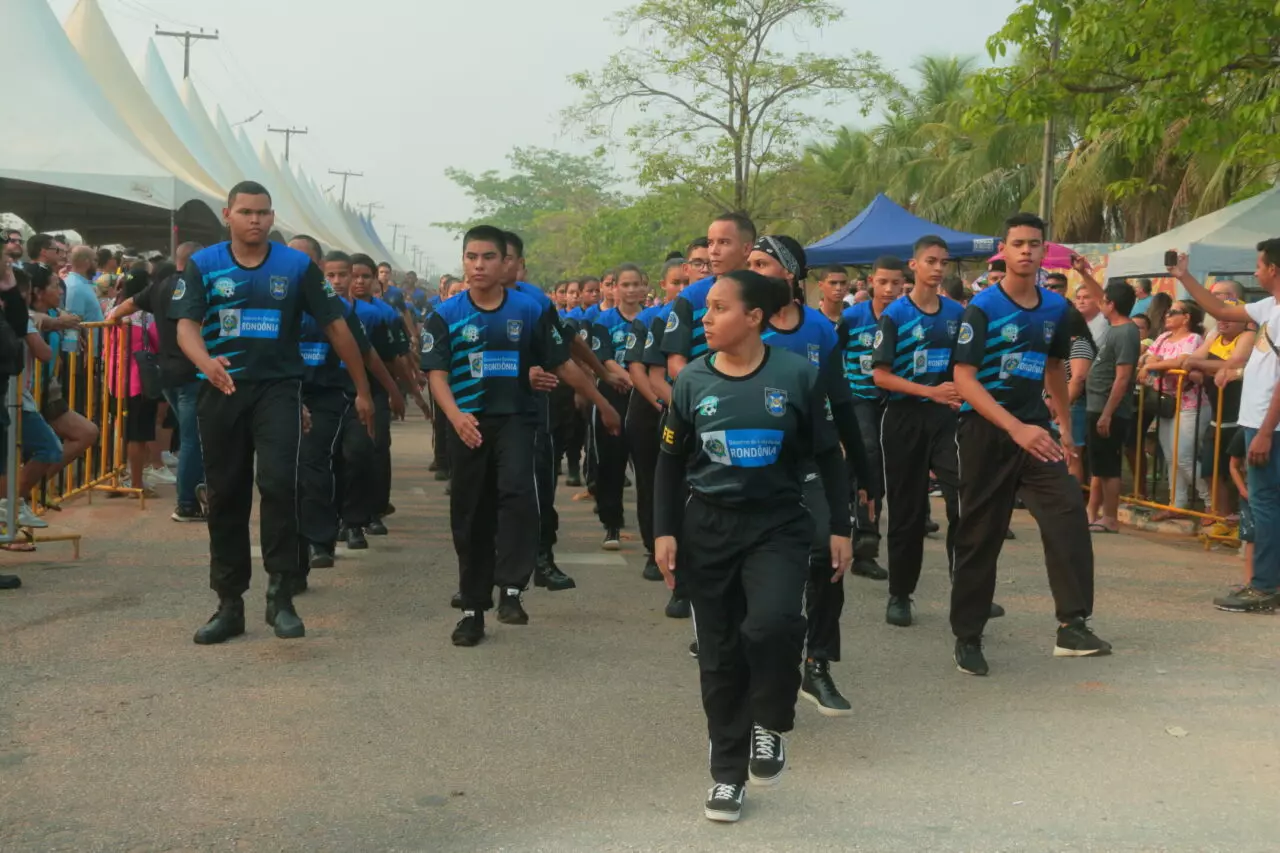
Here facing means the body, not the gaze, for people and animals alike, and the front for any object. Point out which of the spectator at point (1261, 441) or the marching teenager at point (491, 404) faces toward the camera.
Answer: the marching teenager

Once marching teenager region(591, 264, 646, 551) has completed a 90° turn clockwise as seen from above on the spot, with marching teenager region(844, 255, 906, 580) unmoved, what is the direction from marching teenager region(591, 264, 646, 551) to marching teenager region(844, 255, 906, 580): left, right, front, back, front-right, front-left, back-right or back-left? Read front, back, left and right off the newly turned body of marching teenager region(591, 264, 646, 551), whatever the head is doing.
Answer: back-left

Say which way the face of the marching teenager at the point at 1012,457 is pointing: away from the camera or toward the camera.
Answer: toward the camera

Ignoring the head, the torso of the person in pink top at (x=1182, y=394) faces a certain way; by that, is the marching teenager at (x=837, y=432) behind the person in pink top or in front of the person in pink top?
in front

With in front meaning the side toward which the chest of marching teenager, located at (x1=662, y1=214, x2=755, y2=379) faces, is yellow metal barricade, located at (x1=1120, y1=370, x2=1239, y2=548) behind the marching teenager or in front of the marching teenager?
behind

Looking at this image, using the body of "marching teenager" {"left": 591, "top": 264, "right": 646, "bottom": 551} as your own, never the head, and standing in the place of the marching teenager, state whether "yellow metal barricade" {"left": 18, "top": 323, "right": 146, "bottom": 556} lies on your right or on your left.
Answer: on your right

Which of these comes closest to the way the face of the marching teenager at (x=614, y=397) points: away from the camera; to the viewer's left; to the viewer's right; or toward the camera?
toward the camera

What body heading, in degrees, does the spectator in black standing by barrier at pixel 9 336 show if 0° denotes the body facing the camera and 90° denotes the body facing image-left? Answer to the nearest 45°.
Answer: approximately 270°

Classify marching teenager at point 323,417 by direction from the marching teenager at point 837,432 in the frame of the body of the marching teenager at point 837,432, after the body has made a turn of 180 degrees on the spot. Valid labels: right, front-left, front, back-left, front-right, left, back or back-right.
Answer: front-left

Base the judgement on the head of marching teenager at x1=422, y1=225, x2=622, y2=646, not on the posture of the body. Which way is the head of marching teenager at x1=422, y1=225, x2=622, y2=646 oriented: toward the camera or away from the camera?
toward the camera

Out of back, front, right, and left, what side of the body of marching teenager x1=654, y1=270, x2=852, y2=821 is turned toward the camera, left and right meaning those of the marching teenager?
front

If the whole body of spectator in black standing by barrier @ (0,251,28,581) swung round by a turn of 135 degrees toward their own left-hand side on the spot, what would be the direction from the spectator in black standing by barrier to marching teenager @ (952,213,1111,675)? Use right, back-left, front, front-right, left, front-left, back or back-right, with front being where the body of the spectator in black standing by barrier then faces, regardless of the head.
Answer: back

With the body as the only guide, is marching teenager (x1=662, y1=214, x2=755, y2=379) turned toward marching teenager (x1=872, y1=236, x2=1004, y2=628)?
no

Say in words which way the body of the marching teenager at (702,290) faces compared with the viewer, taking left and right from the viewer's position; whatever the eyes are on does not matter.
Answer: facing the viewer

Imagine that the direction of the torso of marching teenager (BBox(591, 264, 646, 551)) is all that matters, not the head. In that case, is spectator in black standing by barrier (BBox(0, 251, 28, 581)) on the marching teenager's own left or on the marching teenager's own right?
on the marching teenager's own right

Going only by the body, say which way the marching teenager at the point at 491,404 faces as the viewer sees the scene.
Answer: toward the camera

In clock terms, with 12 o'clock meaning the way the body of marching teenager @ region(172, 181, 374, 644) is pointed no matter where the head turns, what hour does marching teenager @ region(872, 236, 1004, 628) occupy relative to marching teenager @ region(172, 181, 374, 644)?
marching teenager @ region(872, 236, 1004, 628) is roughly at 9 o'clock from marching teenager @ region(172, 181, 374, 644).

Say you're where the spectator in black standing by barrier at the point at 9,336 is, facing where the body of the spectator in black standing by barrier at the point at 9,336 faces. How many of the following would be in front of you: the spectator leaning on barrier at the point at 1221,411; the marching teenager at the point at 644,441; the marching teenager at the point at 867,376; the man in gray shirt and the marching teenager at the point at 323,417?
5

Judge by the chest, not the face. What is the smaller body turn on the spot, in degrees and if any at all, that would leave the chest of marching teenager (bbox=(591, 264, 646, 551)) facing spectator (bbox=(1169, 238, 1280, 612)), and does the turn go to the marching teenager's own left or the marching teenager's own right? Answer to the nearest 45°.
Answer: approximately 45° to the marching teenager's own left

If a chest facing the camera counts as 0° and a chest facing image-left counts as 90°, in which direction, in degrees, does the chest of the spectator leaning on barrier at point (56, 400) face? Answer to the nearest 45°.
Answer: approximately 270°
